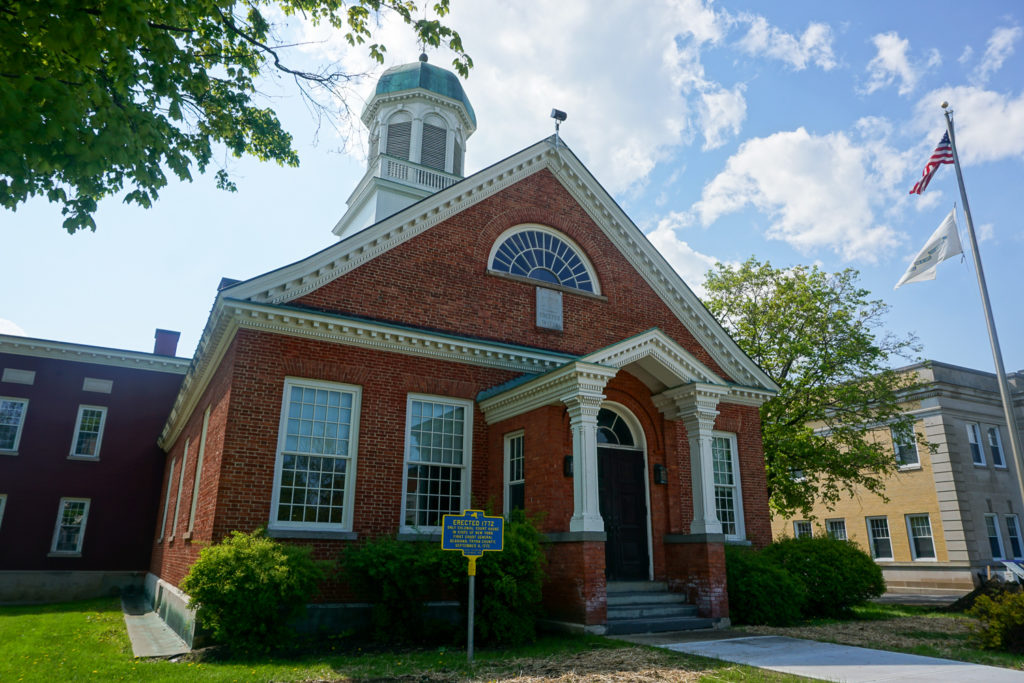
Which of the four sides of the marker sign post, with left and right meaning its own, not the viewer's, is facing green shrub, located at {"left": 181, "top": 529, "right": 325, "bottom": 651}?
right

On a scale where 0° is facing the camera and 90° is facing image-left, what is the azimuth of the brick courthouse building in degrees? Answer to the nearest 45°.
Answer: approximately 315°

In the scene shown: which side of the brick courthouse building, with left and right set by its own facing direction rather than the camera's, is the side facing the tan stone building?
left

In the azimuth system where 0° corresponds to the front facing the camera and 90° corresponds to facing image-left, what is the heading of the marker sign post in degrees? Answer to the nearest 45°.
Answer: approximately 0°

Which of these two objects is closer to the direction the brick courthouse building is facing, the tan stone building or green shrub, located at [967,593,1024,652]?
the green shrub
